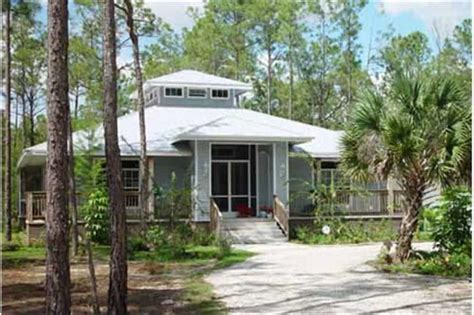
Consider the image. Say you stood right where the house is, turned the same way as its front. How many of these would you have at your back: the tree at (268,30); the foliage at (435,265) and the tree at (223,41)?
2

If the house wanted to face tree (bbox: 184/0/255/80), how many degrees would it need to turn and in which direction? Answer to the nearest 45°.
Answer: approximately 180°

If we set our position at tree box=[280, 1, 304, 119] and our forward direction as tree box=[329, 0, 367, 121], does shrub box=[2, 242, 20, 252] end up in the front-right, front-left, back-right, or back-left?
back-right

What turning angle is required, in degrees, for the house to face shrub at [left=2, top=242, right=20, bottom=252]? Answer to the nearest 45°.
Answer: approximately 45° to its right

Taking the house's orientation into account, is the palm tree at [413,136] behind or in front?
in front

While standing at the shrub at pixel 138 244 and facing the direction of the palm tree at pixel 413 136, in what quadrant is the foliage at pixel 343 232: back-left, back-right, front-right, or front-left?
front-left

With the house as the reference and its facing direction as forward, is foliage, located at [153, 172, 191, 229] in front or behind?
in front

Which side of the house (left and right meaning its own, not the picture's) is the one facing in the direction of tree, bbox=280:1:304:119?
back

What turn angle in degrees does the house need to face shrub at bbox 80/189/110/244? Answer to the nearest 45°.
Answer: approximately 45° to its right

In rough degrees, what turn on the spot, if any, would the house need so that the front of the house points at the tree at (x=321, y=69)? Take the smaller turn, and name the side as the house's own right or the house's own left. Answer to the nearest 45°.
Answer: approximately 180°

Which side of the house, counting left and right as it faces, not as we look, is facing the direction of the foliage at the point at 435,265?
front

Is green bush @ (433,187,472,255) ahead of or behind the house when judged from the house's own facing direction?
ahead

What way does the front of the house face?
toward the camera

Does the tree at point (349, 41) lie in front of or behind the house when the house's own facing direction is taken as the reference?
behind

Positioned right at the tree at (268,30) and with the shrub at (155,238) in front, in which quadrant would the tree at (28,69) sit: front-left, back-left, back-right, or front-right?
front-right
